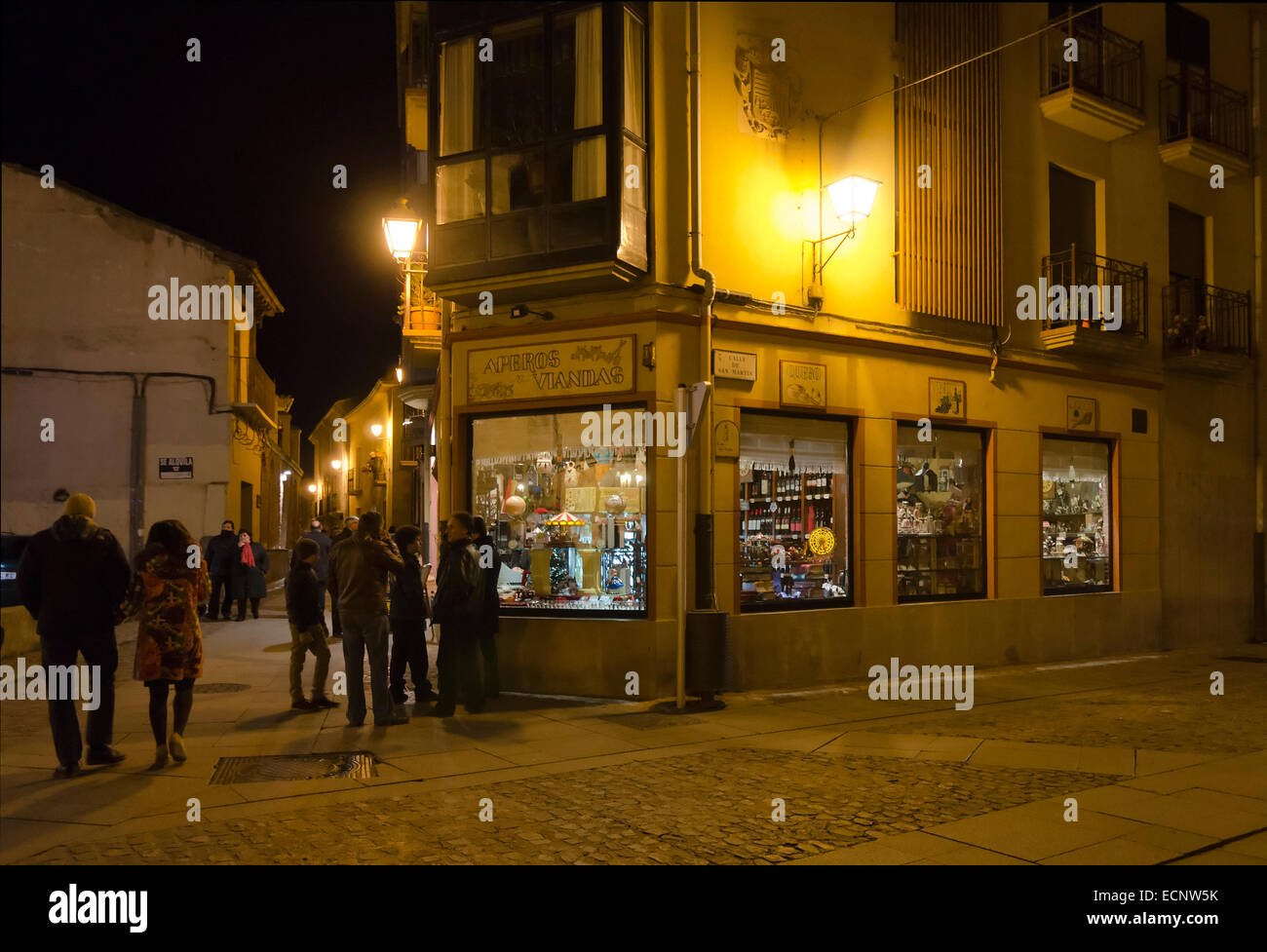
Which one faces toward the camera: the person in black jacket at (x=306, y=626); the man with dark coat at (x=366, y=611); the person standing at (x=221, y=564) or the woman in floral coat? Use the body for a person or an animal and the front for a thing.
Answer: the person standing

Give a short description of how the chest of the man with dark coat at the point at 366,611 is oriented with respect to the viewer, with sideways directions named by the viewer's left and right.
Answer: facing away from the viewer and to the right of the viewer

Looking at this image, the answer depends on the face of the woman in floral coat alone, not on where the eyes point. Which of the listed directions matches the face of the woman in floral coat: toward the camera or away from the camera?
away from the camera

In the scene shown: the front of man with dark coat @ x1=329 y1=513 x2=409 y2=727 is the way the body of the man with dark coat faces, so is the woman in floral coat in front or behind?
behind

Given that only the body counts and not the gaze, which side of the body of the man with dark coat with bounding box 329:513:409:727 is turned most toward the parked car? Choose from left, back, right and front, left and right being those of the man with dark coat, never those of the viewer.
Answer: left

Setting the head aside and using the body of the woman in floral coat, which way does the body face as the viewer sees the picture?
away from the camera

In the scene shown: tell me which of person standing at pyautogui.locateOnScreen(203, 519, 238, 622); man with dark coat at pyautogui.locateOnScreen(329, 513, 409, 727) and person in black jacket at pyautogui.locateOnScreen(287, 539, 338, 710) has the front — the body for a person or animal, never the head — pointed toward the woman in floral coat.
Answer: the person standing

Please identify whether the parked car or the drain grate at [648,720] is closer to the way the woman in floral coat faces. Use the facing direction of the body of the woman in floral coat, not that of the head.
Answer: the parked car

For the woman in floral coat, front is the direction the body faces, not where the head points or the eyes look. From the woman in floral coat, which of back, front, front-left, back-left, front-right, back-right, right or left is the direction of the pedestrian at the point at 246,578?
front

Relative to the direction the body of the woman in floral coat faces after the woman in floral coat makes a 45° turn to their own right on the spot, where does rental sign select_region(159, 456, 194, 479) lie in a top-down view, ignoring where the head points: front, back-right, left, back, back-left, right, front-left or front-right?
front-left

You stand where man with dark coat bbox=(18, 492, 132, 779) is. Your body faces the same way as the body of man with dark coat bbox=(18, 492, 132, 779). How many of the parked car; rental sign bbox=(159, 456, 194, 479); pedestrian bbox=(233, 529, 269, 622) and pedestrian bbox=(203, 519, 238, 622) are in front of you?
4

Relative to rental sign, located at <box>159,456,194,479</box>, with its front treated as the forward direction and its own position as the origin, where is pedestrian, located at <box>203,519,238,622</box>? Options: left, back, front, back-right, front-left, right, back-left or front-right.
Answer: front

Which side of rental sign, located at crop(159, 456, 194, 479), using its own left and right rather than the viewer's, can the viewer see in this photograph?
front

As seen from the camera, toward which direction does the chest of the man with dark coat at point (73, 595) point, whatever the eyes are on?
away from the camera

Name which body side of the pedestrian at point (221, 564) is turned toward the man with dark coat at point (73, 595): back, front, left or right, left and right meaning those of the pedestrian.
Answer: front

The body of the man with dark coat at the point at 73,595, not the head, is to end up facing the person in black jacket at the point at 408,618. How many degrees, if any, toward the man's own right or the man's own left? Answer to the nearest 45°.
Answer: approximately 45° to the man's own right

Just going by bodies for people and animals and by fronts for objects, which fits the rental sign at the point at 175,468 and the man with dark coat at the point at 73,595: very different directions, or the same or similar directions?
very different directions
